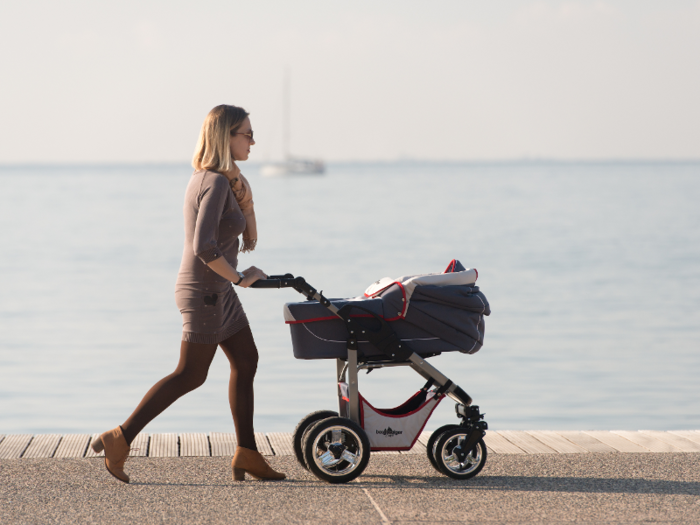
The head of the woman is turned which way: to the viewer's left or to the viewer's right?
to the viewer's right

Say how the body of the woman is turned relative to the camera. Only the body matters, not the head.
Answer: to the viewer's right

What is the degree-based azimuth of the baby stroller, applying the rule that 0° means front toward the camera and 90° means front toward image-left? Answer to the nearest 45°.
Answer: approximately 270°
